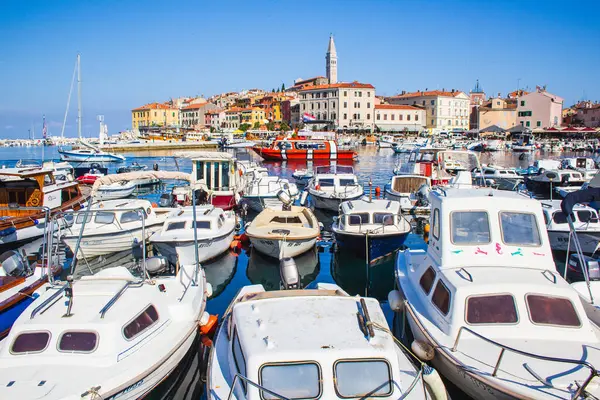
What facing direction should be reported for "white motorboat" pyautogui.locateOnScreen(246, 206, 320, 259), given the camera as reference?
facing the viewer

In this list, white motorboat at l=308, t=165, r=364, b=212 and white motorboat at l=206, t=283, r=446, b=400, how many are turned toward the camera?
2

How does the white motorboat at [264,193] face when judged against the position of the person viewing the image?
facing the viewer and to the left of the viewer

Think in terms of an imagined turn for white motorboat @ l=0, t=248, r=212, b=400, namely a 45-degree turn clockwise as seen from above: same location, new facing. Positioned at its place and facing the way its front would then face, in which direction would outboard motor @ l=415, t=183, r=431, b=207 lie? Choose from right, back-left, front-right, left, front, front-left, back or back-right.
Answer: back-right

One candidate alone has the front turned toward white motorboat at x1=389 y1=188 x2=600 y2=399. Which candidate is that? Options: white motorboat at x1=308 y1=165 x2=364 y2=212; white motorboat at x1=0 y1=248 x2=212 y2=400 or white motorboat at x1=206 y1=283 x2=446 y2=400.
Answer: white motorboat at x1=308 y1=165 x2=364 y2=212

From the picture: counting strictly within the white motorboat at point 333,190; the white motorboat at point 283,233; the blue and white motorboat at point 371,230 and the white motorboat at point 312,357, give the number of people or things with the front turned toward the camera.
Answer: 4

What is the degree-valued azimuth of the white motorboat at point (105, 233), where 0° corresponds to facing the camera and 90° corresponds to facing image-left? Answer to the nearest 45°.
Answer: approximately 45°

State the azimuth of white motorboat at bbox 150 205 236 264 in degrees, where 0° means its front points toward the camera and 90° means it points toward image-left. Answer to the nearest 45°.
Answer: approximately 45°

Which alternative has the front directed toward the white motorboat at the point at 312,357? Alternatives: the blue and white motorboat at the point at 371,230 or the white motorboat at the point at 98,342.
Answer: the blue and white motorboat at the point at 371,230

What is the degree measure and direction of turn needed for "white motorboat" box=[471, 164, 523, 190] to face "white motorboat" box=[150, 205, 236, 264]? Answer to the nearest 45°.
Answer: approximately 45° to its right

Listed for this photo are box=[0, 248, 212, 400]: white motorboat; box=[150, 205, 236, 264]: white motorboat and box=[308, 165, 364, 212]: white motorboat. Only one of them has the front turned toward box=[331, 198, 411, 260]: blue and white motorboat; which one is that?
box=[308, 165, 364, 212]: white motorboat

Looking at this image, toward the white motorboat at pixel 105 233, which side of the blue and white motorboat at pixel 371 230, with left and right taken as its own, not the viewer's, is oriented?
right

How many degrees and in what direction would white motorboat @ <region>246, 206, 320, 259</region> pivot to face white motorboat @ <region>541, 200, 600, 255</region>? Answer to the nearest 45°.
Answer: approximately 90° to its left

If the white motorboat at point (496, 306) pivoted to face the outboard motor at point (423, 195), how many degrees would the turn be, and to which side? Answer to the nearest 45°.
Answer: approximately 135° to its left

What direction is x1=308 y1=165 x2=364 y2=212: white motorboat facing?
toward the camera

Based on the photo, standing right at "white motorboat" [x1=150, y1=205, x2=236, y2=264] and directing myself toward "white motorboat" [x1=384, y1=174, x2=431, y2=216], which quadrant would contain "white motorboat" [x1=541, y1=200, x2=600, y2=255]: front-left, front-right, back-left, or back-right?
front-right

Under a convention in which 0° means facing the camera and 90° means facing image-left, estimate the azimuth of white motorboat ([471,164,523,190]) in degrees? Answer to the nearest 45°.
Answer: approximately 315°
